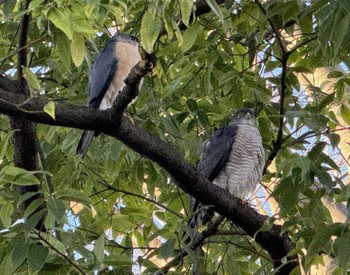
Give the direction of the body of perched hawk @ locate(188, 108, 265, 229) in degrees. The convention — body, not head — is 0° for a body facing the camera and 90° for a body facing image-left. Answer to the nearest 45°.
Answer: approximately 315°

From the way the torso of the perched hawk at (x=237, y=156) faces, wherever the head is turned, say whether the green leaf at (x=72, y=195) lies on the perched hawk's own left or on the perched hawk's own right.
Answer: on the perched hawk's own right

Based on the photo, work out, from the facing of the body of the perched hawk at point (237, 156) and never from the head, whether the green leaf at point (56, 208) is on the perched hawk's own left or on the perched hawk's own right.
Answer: on the perched hawk's own right

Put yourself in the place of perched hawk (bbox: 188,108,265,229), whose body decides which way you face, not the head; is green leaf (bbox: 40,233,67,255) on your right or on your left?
on your right

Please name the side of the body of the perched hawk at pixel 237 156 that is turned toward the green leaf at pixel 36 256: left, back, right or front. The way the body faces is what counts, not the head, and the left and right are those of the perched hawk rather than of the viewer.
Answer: right

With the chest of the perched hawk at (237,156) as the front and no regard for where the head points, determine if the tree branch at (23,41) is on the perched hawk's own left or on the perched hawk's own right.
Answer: on the perched hawk's own right
